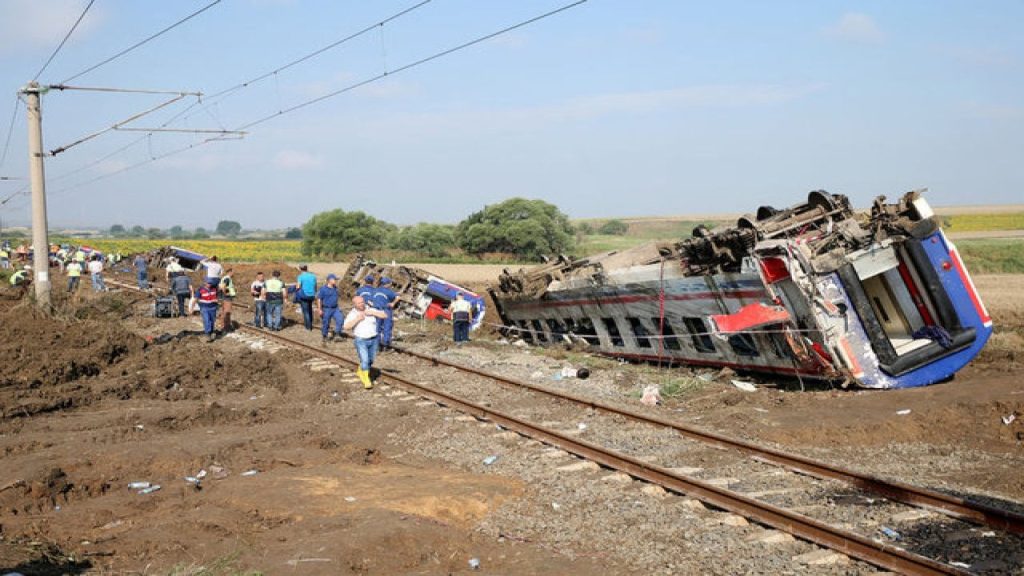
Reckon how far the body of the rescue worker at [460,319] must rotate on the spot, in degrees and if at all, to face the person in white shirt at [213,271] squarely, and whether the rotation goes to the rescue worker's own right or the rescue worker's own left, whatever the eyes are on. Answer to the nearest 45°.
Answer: approximately 90° to the rescue worker's own left

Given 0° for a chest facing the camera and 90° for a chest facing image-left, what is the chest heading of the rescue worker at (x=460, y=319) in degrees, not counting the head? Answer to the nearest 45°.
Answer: approximately 180°

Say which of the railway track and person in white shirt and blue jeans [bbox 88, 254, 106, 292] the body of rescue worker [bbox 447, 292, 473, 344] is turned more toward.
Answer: the person in white shirt and blue jeans

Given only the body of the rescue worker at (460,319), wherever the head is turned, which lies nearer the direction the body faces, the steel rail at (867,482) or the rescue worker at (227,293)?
the rescue worker

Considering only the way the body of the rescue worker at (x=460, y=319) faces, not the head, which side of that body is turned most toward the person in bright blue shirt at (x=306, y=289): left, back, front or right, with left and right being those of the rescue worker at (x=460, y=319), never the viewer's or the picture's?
left

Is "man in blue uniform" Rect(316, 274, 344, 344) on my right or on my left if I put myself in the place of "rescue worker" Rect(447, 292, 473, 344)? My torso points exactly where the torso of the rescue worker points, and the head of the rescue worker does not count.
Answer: on my left

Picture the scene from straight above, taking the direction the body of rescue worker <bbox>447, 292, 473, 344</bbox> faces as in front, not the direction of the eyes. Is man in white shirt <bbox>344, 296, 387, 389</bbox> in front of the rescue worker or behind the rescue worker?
behind

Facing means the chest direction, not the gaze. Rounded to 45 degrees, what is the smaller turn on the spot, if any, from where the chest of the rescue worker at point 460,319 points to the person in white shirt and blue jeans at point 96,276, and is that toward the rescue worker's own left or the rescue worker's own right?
approximately 45° to the rescue worker's own left
